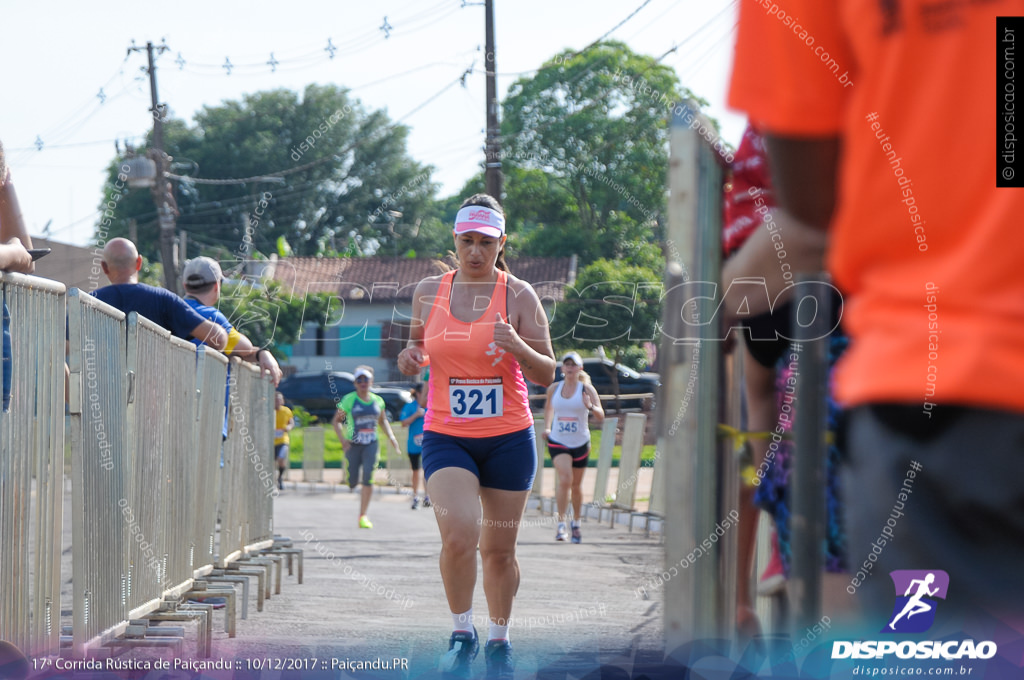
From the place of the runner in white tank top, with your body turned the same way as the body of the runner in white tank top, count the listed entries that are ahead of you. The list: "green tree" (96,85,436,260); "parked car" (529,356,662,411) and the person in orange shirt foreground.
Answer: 1

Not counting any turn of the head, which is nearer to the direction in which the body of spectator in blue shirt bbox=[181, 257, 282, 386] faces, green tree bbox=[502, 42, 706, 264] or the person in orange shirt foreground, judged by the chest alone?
the green tree

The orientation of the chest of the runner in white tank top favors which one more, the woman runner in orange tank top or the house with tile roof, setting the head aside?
the woman runner in orange tank top

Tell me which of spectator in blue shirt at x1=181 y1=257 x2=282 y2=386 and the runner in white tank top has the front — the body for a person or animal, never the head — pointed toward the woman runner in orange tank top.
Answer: the runner in white tank top

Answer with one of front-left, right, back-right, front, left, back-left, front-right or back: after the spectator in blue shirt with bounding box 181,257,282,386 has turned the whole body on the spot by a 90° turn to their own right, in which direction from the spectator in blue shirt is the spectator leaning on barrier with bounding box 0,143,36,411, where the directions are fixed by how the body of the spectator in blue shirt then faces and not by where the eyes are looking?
front-right

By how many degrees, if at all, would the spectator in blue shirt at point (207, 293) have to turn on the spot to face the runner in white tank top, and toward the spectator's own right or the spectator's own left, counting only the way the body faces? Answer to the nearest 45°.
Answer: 0° — they already face them

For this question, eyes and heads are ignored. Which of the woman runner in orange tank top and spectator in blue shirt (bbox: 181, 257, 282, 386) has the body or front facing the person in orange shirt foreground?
the woman runner in orange tank top

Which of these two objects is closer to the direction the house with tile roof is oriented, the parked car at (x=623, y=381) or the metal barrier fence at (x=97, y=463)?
the metal barrier fence

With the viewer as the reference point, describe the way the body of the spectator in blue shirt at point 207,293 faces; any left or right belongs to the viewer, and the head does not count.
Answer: facing away from the viewer and to the right of the viewer

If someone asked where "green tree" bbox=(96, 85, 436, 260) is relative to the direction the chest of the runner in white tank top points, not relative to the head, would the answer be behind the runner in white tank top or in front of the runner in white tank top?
behind
